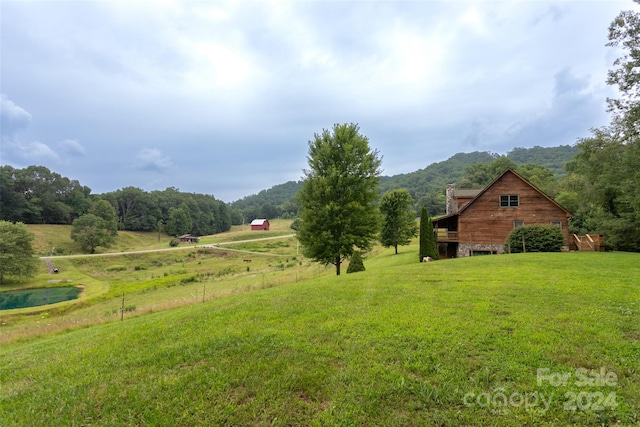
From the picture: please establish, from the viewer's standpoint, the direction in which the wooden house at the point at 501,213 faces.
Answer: facing to the left of the viewer
